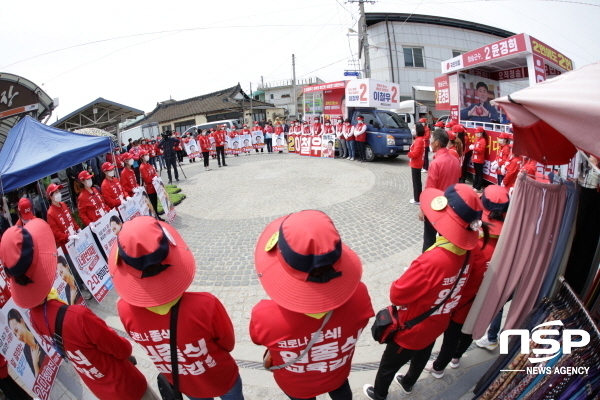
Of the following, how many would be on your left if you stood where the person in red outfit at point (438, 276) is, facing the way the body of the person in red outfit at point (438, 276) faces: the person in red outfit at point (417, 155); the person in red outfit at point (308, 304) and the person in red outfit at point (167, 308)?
2

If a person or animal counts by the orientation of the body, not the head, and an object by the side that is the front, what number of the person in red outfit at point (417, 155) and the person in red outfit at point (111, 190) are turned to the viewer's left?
1

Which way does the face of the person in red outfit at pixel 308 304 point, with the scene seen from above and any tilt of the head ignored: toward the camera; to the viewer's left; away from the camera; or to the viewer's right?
away from the camera

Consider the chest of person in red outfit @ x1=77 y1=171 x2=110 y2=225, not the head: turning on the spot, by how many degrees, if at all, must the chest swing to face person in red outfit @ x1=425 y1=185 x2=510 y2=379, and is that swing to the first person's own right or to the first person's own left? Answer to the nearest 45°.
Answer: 0° — they already face them

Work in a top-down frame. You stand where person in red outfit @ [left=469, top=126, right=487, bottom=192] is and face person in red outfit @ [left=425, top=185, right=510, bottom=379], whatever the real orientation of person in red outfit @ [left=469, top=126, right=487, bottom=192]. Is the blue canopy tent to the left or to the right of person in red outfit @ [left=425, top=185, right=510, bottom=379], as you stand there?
right

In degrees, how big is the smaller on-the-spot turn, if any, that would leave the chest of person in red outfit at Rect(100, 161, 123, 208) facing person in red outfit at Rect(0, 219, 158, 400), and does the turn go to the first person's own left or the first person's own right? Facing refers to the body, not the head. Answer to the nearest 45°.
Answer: approximately 45° to the first person's own right

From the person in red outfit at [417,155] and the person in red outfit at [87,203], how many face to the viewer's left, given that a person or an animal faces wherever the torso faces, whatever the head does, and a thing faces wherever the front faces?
1

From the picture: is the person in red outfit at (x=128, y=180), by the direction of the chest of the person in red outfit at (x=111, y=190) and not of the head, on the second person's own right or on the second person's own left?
on the second person's own left

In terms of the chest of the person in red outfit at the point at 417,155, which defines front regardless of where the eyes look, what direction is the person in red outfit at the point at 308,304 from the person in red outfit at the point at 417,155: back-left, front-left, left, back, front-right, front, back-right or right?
left

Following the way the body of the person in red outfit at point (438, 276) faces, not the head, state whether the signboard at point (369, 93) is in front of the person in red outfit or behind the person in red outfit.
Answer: in front

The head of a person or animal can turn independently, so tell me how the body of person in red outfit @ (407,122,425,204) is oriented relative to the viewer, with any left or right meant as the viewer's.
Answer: facing to the left of the viewer

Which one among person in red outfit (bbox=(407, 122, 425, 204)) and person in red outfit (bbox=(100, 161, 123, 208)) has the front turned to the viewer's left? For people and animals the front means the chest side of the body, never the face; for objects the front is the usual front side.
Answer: person in red outfit (bbox=(407, 122, 425, 204))

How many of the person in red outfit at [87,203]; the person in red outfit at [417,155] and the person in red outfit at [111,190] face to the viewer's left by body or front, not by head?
1

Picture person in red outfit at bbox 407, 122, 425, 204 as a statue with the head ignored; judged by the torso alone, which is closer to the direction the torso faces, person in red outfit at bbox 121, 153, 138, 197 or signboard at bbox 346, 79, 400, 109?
the person in red outfit

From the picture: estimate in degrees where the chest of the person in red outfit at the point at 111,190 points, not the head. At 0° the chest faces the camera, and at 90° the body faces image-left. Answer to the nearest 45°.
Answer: approximately 315°

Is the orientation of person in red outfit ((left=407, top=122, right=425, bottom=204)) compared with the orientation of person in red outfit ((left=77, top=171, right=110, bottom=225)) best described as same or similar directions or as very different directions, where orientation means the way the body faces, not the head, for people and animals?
very different directions

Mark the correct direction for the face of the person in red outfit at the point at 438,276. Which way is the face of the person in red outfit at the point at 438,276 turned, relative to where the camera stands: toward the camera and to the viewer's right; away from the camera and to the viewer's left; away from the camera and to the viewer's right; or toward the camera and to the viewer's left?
away from the camera and to the viewer's left

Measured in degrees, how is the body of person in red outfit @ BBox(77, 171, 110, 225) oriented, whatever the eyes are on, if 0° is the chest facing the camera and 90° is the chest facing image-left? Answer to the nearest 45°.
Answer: approximately 315°

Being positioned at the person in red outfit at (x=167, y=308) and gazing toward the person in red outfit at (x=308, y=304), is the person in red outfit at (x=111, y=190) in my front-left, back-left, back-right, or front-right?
back-left
